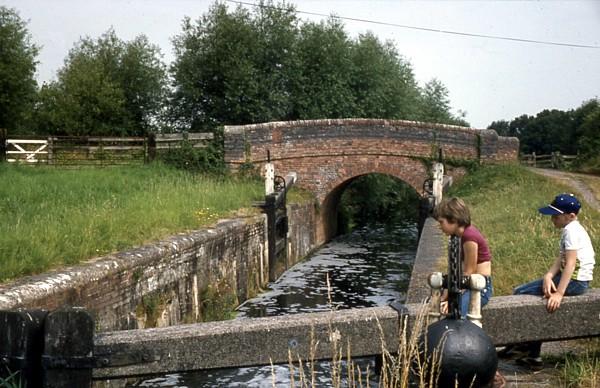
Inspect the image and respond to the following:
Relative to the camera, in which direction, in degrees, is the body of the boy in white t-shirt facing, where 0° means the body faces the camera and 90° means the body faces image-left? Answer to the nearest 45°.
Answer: approximately 90°

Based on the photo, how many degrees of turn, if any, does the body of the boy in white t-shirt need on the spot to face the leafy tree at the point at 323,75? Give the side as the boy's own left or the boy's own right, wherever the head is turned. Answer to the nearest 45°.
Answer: approximately 90° to the boy's own right

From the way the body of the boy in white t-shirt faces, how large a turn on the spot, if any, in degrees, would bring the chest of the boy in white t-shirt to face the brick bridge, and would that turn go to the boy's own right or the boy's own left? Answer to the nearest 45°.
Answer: approximately 90° to the boy's own right

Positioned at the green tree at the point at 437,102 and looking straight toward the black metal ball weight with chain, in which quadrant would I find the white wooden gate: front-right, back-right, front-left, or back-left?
front-right

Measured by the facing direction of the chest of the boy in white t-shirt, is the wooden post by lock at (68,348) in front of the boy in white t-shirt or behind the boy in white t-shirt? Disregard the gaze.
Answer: in front

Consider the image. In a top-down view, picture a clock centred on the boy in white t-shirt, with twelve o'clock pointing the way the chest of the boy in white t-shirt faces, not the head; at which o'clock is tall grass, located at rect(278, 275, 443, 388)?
The tall grass is roughly at 10 o'clock from the boy in white t-shirt.

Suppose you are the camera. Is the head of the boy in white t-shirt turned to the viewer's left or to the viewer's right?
to the viewer's left

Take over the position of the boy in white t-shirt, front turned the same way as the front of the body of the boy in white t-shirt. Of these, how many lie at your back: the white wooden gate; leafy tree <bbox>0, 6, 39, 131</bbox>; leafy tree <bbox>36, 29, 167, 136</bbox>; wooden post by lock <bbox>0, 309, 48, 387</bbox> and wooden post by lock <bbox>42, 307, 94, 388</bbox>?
0

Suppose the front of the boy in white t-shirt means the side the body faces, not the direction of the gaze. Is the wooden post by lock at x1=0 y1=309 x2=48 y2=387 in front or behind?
in front

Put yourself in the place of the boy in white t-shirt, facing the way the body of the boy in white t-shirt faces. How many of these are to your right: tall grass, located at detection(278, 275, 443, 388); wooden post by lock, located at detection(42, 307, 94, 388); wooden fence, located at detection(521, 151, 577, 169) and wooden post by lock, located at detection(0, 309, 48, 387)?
1

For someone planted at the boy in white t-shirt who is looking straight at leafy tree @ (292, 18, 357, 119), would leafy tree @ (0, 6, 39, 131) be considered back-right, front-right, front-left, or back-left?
front-left

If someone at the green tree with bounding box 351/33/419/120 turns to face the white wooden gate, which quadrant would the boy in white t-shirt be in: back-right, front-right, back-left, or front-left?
front-left

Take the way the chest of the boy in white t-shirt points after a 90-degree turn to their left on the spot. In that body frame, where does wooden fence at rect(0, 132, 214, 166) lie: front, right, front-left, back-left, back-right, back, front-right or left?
back-right

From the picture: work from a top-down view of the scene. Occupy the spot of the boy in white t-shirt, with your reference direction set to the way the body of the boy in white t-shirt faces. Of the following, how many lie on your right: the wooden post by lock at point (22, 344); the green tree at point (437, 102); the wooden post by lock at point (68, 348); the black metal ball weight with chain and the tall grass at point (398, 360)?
1

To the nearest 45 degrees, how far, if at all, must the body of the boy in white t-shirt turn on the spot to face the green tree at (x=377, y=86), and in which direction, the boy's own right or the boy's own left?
approximately 90° to the boy's own right
